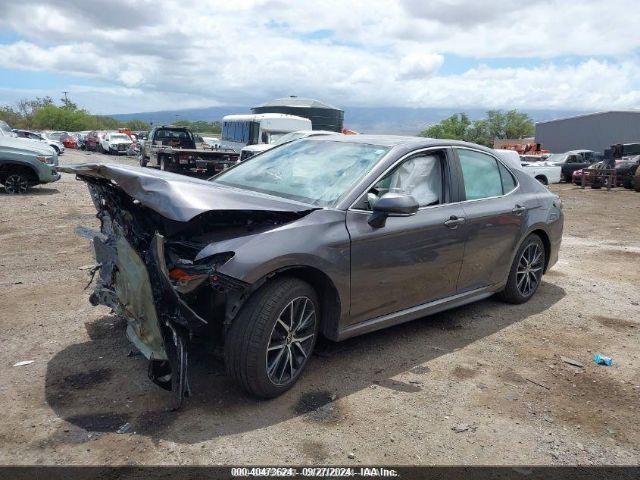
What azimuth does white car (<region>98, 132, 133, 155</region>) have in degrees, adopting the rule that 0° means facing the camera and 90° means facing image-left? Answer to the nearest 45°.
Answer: approximately 315°

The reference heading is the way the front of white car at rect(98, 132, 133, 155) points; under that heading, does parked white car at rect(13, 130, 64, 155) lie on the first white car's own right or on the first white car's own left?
on the first white car's own right

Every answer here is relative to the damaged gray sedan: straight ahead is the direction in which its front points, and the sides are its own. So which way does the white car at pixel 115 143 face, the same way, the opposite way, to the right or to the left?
to the left

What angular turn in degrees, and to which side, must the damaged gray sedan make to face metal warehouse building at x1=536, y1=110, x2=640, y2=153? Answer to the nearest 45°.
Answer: approximately 180°

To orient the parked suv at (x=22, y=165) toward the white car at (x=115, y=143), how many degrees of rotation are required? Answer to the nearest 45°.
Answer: approximately 135° to its left

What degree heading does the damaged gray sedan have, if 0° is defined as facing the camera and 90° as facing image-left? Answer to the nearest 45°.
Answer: approximately 45°

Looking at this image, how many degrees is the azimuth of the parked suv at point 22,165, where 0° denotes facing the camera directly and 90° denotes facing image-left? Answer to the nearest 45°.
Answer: approximately 315°

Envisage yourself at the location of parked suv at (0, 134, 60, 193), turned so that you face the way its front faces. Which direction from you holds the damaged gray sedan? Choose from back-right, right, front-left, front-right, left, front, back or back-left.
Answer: front-right

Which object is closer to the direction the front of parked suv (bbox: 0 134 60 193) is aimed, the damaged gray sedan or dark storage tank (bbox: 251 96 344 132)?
the damaged gray sedan

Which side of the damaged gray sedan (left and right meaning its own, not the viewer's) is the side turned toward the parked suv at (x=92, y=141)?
right
